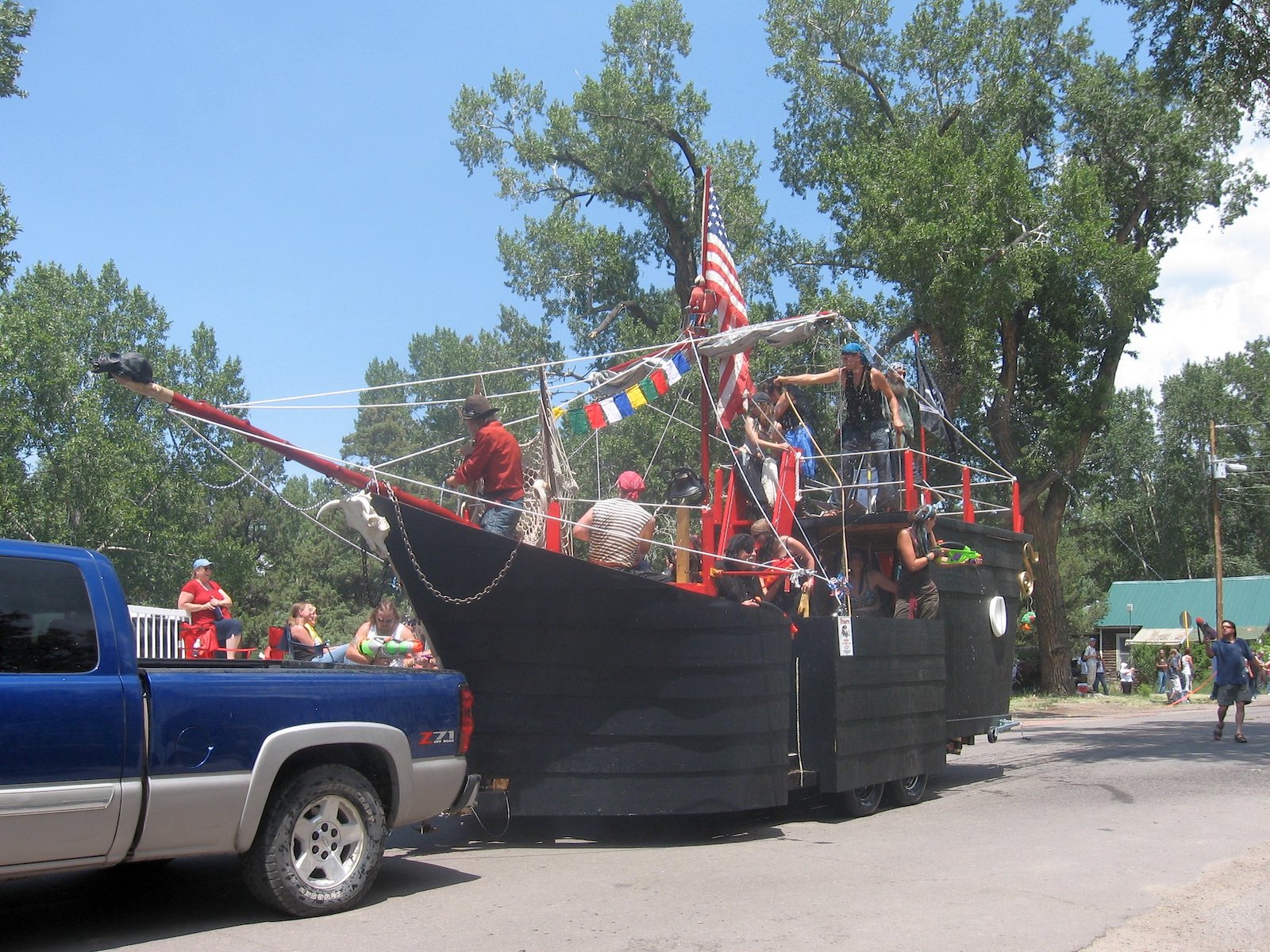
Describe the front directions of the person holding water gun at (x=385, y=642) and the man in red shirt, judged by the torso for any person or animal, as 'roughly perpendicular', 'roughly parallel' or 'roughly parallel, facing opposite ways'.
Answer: roughly perpendicular

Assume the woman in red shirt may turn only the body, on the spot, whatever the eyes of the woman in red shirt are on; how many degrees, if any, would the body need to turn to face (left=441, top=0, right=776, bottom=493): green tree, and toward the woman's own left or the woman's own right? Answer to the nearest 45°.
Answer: approximately 90° to the woman's own left

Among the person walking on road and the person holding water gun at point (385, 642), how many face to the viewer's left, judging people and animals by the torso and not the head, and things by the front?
0

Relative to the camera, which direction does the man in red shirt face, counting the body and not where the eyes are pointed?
to the viewer's left

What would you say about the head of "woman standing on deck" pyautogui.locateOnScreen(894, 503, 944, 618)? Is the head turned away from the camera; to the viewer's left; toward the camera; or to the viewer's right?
to the viewer's right

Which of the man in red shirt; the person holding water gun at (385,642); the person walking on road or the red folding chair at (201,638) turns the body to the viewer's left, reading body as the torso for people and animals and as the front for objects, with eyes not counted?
the man in red shirt

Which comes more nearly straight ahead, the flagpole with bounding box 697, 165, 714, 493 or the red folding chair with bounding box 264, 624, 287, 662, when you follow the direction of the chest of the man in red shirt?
the red folding chair

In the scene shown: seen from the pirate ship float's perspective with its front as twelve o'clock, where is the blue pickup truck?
The blue pickup truck is roughly at 12 o'clock from the pirate ship float.

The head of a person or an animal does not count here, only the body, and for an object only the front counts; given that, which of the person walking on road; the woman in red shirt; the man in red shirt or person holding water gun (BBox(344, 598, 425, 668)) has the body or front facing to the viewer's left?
the man in red shirt

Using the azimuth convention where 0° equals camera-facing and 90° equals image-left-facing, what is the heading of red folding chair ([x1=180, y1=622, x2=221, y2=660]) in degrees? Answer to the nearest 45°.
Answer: approximately 315°
